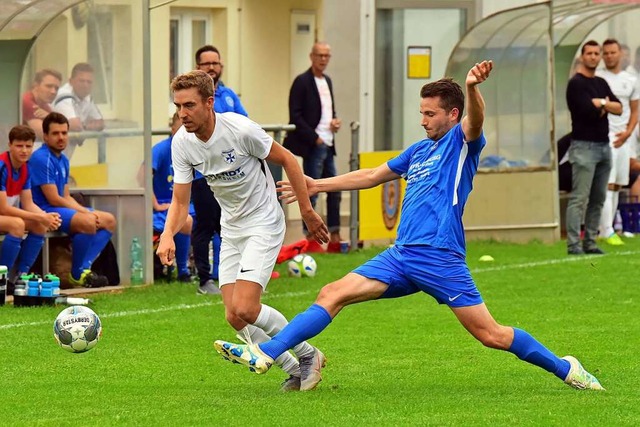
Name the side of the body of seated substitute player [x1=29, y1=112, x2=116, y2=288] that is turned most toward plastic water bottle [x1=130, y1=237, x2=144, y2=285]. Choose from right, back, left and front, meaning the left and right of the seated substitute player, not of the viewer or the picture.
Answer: left

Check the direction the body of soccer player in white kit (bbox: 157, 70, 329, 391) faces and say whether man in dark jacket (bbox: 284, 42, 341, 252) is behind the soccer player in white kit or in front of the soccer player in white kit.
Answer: behind

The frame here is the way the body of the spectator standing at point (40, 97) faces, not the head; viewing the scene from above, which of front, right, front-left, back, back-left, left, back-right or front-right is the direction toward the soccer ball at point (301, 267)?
front-left

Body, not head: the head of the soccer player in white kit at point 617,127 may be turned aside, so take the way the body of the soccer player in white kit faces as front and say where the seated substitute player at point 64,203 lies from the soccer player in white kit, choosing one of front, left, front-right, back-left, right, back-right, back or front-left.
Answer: front-right

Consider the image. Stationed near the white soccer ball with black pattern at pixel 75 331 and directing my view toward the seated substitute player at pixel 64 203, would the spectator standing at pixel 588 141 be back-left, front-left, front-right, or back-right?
front-right

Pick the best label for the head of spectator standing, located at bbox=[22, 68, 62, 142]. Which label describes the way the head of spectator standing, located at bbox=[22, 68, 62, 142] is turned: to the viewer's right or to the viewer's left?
to the viewer's right

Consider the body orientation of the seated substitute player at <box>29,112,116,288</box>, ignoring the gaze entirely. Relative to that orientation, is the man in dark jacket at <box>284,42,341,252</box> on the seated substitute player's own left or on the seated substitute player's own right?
on the seated substitute player's own left

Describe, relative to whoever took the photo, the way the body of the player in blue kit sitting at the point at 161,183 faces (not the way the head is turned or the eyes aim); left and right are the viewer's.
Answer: facing the viewer and to the right of the viewer

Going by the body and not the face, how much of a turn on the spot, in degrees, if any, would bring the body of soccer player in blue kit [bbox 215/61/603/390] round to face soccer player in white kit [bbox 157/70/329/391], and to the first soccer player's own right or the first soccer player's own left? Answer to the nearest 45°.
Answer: approximately 45° to the first soccer player's own right

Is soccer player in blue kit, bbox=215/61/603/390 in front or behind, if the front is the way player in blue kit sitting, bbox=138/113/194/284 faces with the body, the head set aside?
in front

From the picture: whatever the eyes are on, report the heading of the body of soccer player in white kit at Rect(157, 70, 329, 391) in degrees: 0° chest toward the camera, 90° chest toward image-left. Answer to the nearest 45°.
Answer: approximately 45°

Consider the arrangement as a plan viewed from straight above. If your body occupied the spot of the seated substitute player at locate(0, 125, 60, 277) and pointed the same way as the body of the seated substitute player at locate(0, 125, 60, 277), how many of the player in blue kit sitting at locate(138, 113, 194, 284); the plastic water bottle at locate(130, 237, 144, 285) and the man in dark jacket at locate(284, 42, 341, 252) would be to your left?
3

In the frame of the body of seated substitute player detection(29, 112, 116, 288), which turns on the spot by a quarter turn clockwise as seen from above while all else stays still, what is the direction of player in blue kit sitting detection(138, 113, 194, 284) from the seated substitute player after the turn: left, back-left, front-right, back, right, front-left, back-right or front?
back
